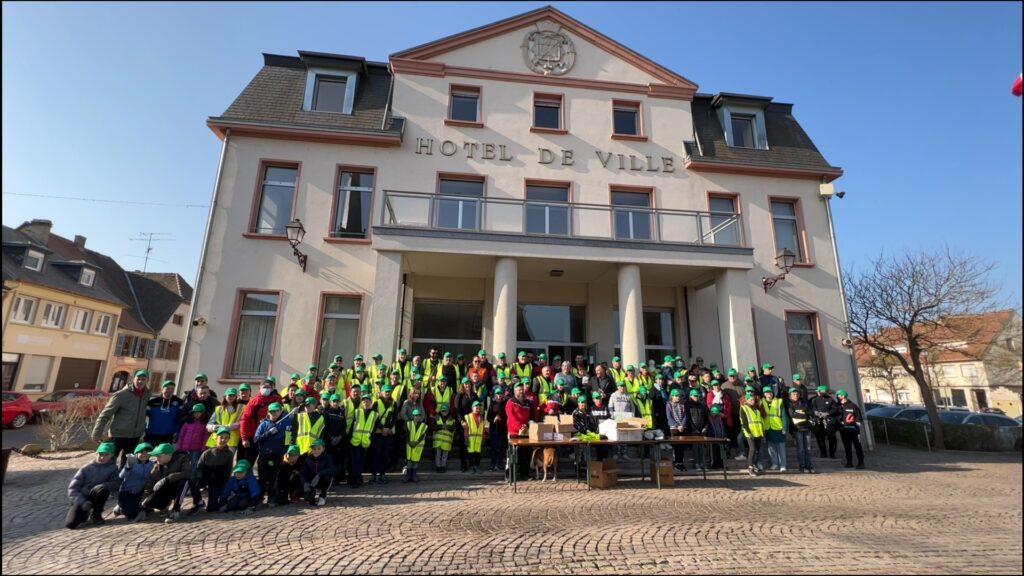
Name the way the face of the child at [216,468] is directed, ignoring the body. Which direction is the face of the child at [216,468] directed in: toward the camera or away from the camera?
toward the camera

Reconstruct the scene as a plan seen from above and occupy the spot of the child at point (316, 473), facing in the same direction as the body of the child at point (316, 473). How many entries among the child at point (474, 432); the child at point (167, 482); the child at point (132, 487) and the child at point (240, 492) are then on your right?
3

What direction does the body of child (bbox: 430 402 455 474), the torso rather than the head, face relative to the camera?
toward the camera

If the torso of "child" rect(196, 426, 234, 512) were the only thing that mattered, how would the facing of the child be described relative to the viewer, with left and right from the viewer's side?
facing the viewer

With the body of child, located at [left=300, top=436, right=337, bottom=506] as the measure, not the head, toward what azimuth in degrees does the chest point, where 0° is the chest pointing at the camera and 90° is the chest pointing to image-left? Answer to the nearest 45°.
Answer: approximately 0°

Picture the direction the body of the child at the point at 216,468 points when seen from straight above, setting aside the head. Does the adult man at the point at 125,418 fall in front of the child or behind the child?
behind

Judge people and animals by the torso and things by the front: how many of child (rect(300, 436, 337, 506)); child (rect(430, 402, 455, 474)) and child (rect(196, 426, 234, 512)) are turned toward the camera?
3

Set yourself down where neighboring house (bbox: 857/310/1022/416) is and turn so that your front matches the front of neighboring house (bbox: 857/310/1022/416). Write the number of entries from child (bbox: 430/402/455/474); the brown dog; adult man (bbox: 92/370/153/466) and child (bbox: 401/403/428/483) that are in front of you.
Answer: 4

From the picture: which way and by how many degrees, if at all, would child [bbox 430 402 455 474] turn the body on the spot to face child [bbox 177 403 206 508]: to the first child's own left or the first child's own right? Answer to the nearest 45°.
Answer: approximately 90° to the first child's own right

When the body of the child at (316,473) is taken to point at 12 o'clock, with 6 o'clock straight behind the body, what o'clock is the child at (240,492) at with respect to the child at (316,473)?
the child at (240,492) is roughly at 3 o'clock from the child at (316,473).

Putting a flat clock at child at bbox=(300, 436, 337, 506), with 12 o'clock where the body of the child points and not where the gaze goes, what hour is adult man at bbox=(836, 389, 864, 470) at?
The adult man is roughly at 9 o'clock from the child.

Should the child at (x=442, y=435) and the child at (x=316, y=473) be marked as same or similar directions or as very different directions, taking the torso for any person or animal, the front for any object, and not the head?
same or similar directions

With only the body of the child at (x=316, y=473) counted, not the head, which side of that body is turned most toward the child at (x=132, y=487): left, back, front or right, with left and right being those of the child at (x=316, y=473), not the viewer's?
right
